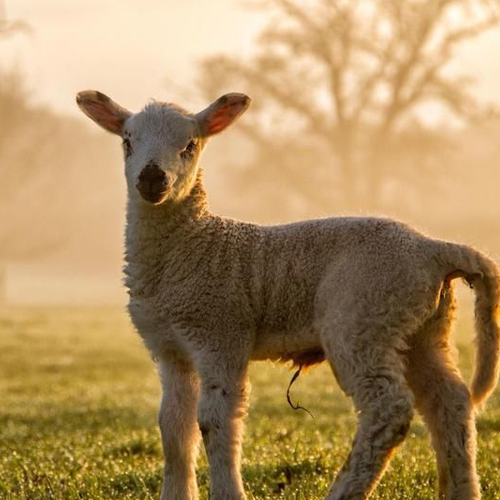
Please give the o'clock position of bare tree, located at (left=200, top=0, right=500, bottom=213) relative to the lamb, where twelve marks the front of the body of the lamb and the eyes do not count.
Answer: The bare tree is roughly at 3 o'clock from the lamb.

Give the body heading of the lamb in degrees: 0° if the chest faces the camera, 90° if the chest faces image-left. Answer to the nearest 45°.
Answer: approximately 90°
